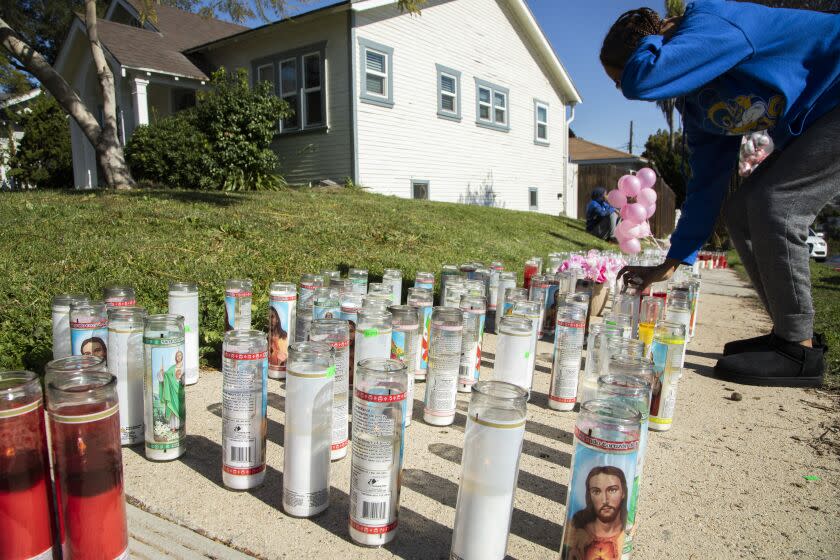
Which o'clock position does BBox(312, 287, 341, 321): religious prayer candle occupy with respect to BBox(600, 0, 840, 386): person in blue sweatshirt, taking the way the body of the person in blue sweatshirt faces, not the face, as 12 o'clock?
The religious prayer candle is roughly at 11 o'clock from the person in blue sweatshirt.

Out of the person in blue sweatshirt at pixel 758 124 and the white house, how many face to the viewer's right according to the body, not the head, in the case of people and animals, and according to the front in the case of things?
0

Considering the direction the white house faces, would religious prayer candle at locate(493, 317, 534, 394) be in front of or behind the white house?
in front

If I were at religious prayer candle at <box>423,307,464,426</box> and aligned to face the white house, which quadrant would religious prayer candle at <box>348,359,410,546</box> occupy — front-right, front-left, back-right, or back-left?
back-left

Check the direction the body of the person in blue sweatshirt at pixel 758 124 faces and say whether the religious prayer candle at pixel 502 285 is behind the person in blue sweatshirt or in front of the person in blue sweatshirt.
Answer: in front

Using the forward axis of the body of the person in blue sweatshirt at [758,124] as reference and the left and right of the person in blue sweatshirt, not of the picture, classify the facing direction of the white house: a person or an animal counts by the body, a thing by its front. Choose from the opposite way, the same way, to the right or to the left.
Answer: to the left

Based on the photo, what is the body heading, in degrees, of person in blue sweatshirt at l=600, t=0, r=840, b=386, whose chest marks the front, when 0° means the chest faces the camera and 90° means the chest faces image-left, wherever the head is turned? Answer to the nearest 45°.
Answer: approximately 90°

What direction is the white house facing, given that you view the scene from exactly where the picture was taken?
facing the viewer and to the left of the viewer

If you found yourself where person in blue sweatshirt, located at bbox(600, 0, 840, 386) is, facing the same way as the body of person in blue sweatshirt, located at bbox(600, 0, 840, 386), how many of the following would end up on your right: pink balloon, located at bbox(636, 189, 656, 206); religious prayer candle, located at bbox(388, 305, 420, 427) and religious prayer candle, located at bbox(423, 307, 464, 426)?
1

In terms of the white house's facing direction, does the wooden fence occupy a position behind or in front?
behind

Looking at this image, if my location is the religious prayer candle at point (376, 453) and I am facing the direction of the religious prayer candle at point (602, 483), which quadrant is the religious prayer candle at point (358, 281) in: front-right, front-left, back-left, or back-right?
back-left

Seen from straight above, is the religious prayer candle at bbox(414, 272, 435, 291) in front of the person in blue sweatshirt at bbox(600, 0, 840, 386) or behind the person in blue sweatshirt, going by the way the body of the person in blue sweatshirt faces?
in front

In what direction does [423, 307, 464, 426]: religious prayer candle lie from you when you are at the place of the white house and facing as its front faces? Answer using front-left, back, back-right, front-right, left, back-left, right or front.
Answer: front-left

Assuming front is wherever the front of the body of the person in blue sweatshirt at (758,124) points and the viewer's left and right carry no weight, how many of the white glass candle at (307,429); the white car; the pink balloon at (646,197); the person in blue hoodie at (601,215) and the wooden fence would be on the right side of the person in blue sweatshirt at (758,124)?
4

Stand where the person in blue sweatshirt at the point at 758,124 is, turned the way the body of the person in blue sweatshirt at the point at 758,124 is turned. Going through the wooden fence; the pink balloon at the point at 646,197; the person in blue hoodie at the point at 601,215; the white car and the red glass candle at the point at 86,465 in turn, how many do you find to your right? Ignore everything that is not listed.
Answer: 4

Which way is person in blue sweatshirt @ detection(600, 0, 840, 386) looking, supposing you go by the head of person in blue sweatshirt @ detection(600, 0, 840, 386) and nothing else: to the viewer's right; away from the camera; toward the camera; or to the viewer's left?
to the viewer's left
